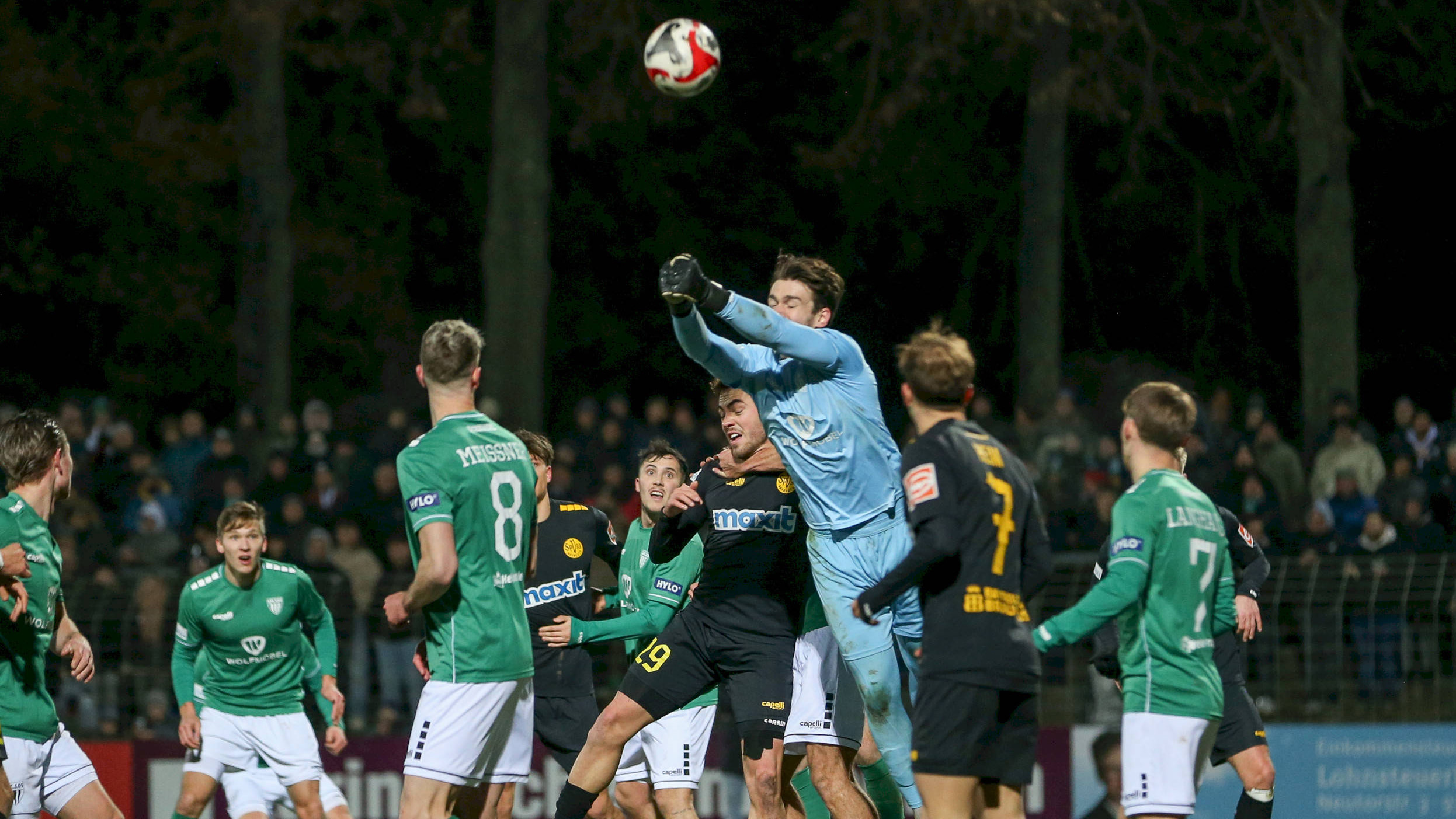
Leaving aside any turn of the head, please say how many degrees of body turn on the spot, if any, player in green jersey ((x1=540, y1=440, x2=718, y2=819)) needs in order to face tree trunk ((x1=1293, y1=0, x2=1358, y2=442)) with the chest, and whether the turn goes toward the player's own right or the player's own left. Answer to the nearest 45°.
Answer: approximately 180°

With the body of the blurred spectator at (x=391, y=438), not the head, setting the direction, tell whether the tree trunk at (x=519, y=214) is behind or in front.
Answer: behind

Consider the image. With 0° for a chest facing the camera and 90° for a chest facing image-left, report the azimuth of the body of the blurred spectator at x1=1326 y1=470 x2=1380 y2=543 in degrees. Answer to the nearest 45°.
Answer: approximately 0°

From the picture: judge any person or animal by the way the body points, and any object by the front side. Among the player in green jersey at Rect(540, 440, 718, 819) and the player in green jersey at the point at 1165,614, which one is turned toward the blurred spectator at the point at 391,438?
the player in green jersey at the point at 1165,614

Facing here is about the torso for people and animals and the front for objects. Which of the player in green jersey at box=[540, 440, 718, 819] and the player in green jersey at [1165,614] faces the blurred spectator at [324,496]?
the player in green jersey at [1165,614]

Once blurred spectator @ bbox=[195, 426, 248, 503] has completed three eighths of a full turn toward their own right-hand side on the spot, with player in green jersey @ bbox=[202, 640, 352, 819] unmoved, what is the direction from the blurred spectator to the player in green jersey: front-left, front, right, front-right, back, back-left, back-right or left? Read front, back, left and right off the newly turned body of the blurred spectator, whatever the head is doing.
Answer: back-left

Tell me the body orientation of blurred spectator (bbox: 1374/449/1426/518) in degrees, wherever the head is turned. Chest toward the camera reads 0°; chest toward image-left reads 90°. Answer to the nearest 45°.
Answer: approximately 0°

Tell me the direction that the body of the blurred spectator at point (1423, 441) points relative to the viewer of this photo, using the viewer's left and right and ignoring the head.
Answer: facing the viewer

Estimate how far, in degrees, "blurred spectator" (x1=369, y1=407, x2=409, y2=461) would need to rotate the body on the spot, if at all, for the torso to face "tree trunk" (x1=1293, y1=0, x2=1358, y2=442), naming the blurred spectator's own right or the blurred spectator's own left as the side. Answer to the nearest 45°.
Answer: approximately 90° to the blurred spectator's own left

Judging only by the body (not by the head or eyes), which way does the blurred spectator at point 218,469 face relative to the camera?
toward the camera

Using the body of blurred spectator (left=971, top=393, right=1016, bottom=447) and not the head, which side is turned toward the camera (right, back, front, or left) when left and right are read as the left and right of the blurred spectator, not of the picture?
front

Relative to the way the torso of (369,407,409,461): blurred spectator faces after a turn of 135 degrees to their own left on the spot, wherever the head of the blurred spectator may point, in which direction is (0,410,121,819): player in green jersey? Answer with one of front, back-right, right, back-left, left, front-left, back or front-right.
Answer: back-right
